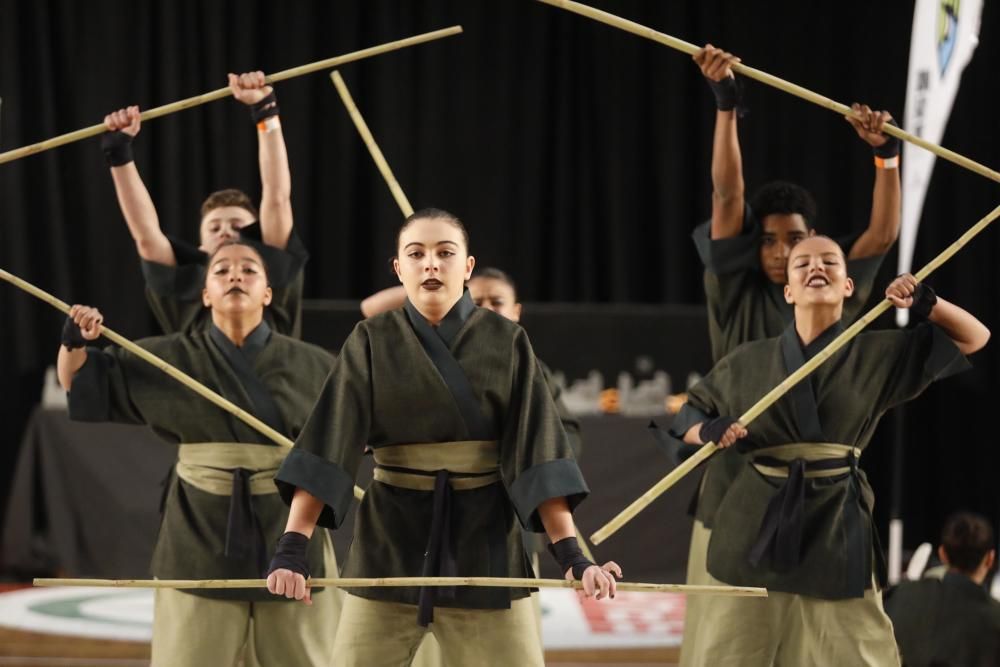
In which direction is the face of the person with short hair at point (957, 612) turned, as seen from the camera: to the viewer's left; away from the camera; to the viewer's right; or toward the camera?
away from the camera

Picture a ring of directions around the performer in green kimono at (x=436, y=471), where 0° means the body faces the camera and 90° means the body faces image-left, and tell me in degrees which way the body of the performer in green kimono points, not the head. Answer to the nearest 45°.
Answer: approximately 0°

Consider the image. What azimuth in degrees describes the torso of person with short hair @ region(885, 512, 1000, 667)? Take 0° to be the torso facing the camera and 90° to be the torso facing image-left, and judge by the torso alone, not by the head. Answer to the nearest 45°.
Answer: approximately 180°

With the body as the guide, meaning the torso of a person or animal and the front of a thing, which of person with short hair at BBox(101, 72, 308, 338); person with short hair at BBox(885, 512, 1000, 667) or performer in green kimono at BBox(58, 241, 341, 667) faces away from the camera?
person with short hair at BBox(885, 512, 1000, 667)

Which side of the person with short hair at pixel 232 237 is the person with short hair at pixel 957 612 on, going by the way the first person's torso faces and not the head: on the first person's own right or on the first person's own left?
on the first person's own left

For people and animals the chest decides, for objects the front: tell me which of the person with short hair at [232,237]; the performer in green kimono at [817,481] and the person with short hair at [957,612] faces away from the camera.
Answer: the person with short hair at [957,612]

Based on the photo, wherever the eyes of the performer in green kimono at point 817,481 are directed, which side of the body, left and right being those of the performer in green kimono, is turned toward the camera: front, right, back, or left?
front
